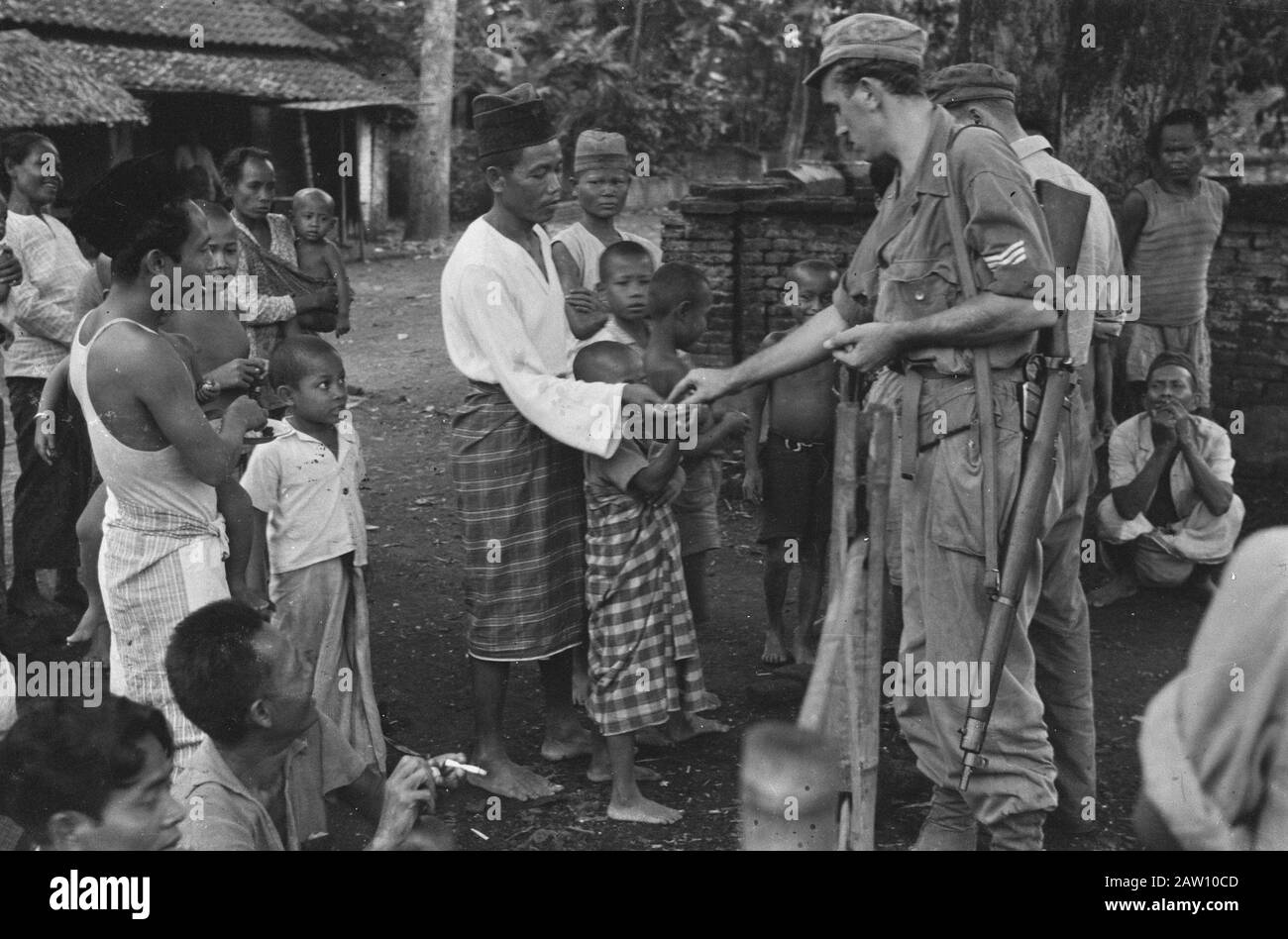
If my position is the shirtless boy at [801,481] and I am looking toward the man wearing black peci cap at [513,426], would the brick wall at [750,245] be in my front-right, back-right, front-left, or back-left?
back-right

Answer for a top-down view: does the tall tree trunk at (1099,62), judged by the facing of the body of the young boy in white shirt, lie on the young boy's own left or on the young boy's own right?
on the young boy's own left

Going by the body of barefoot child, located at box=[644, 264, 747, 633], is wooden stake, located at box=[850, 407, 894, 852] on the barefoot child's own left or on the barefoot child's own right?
on the barefoot child's own right

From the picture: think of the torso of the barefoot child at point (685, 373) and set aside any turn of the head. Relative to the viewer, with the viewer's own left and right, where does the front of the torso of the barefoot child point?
facing to the right of the viewer

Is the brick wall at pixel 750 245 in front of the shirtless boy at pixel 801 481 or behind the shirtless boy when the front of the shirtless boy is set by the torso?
behind

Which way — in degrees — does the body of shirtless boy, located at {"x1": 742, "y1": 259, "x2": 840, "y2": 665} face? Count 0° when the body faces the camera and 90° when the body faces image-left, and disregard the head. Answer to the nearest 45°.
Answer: approximately 0°

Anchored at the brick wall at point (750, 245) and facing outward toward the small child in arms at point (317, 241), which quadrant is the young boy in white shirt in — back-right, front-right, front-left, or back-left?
front-left

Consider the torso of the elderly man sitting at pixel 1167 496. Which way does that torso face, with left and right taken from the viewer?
facing the viewer

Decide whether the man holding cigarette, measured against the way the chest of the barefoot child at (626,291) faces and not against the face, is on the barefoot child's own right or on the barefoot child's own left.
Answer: on the barefoot child's own right

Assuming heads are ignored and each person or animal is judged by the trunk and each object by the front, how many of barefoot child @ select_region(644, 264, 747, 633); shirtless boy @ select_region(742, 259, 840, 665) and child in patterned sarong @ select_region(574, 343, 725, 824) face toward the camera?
1

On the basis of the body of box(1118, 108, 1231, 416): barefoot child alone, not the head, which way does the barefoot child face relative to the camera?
toward the camera
